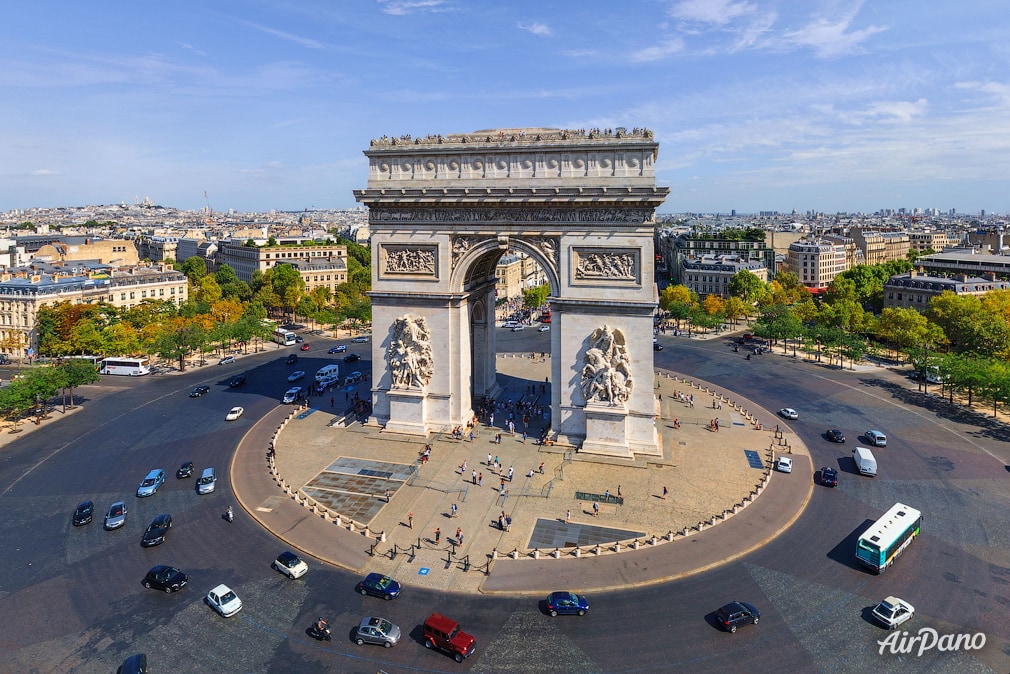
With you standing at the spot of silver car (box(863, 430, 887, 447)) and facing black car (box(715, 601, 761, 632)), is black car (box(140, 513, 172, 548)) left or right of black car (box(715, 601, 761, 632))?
right

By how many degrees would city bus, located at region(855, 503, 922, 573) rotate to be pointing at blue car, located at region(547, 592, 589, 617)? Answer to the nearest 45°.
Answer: approximately 180°

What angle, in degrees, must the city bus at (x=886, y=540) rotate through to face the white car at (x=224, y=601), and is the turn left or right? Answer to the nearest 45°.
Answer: approximately 180°

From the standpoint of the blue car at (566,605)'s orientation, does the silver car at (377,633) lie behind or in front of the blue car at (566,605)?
behind

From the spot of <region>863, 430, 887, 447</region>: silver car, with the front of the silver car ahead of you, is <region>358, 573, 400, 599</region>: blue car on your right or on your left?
on your left

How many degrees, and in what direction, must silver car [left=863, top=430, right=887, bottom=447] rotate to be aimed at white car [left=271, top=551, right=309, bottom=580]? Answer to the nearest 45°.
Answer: approximately 90° to its left

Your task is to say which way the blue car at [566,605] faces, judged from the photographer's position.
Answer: facing to the right of the viewer

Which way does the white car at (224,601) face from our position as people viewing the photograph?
facing the viewer and to the right of the viewer

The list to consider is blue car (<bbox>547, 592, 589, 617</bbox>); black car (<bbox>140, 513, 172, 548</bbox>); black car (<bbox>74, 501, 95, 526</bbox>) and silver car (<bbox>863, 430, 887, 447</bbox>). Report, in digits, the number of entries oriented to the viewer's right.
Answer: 1

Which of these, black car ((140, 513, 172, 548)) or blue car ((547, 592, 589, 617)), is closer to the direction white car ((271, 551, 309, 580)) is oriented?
the blue car

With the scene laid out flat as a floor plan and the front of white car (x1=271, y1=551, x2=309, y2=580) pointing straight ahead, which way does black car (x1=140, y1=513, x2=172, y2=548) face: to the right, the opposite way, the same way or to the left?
to the right

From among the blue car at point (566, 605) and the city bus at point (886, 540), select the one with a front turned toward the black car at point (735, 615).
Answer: the blue car

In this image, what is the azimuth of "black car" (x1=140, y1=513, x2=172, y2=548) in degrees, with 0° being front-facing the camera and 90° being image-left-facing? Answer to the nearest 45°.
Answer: approximately 45°

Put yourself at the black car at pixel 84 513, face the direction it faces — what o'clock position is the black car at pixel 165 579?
the black car at pixel 165 579 is roughly at 10 o'clock from the black car at pixel 84 513.

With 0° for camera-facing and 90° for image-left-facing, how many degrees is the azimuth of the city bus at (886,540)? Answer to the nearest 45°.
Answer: approximately 225°
